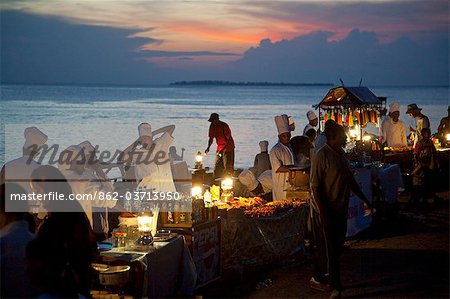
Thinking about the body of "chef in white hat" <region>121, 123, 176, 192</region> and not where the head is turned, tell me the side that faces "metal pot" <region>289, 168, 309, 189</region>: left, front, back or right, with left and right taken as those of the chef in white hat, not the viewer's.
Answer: left

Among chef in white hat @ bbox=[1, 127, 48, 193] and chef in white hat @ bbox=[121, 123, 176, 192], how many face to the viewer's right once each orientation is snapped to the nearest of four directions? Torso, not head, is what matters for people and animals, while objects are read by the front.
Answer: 1

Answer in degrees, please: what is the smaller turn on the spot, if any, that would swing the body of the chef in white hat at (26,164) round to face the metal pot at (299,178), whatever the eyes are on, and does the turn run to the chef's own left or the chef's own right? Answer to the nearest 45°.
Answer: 0° — they already face it

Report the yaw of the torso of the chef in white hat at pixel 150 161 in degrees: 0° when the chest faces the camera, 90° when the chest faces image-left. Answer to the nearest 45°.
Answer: approximately 0°

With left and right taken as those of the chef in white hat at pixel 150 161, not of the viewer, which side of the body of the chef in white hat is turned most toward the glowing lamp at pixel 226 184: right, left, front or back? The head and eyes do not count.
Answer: left

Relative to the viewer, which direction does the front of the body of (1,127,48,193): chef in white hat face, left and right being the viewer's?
facing to the right of the viewer

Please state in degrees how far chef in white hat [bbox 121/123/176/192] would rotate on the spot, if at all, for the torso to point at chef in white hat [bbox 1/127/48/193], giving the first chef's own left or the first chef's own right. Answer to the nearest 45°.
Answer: approximately 45° to the first chef's own right

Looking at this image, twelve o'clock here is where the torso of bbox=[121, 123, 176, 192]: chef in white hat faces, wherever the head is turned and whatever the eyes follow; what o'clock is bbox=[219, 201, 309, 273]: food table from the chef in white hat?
The food table is roughly at 10 o'clock from the chef in white hat.
